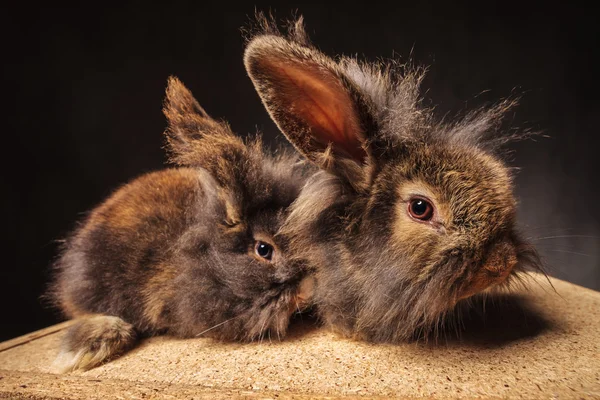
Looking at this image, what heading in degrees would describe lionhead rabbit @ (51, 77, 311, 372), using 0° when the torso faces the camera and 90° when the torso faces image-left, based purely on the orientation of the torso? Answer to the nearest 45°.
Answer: approximately 270°

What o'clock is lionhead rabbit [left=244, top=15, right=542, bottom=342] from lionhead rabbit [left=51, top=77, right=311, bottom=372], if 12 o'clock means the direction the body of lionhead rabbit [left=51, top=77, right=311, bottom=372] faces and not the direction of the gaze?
lionhead rabbit [left=244, top=15, right=542, bottom=342] is roughly at 1 o'clock from lionhead rabbit [left=51, top=77, right=311, bottom=372].
